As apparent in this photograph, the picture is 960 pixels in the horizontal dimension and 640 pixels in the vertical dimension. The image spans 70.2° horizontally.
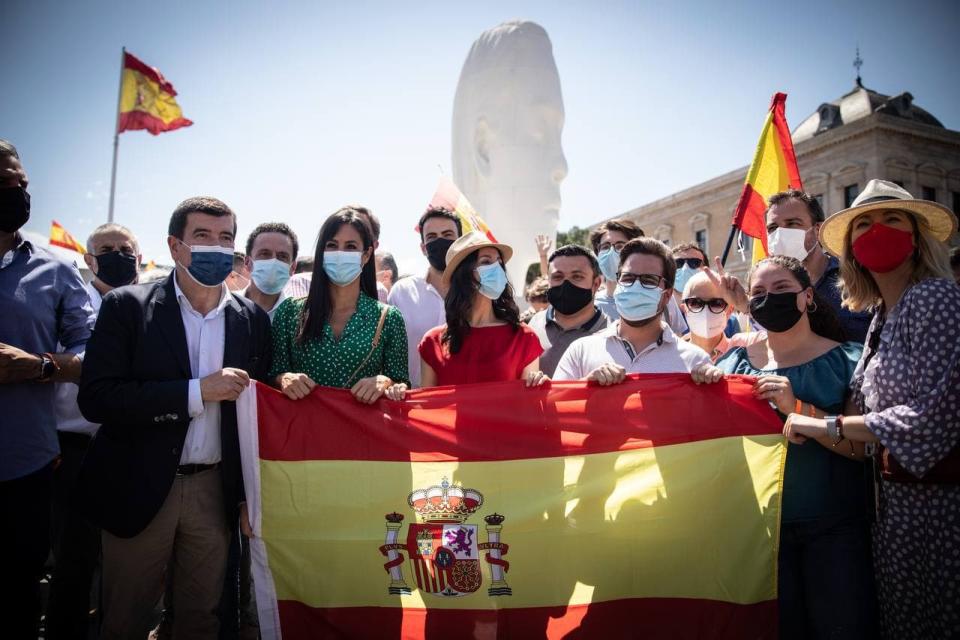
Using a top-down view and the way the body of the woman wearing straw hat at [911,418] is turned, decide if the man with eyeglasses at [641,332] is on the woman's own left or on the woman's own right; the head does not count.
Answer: on the woman's own right

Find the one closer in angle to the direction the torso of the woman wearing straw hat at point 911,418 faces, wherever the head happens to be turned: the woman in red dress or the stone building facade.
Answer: the woman in red dress

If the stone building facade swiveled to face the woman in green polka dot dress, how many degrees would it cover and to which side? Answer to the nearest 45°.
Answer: approximately 45° to its left

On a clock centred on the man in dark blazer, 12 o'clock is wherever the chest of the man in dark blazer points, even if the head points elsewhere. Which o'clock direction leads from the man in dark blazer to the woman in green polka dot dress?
The woman in green polka dot dress is roughly at 10 o'clock from the man in dark blazer.

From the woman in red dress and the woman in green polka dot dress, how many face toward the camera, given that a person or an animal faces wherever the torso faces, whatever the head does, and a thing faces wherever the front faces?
2

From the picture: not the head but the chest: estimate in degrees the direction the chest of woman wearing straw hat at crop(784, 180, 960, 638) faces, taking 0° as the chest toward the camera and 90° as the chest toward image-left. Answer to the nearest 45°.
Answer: approximately 45°

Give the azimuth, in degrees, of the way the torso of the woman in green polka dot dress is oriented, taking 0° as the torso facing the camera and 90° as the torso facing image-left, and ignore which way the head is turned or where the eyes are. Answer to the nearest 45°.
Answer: approximately 0°

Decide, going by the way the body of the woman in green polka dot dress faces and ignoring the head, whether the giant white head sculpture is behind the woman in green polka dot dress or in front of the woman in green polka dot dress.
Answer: behind

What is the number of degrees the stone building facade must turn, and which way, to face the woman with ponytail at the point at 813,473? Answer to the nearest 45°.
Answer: approximately 45° to its left

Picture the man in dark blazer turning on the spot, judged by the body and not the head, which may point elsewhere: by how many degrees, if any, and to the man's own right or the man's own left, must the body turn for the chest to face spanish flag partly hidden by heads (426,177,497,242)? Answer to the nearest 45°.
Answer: approximately 90° to the man's own left
